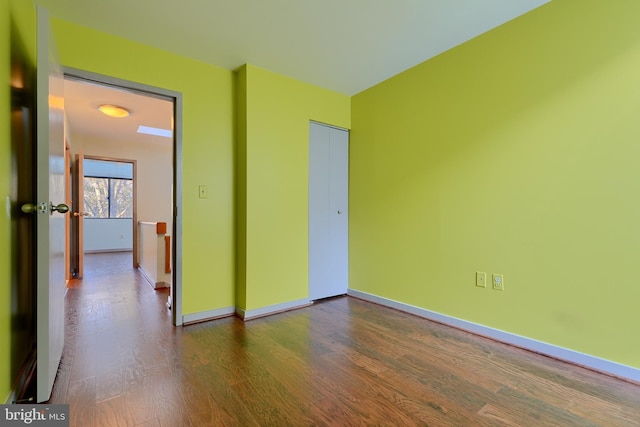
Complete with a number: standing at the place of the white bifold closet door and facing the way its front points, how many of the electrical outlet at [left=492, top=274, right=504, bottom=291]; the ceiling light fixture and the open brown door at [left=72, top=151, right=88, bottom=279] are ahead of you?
1

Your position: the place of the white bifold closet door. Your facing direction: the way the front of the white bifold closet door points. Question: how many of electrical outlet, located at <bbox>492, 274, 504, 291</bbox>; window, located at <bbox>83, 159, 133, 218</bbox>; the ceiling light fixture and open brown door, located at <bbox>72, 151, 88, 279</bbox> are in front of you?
1

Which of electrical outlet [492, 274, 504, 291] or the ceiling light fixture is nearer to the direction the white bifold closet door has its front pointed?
the electrical outlet

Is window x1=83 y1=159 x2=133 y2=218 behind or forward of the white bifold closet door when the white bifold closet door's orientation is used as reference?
behind

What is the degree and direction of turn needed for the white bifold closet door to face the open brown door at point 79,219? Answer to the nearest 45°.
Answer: approximately 135° to its right

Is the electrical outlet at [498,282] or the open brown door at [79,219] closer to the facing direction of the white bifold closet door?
the electrical outlet

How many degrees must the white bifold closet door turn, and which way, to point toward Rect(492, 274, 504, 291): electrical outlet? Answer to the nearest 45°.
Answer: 0° — it already faces it

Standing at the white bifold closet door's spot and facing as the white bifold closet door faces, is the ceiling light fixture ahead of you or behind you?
behind
